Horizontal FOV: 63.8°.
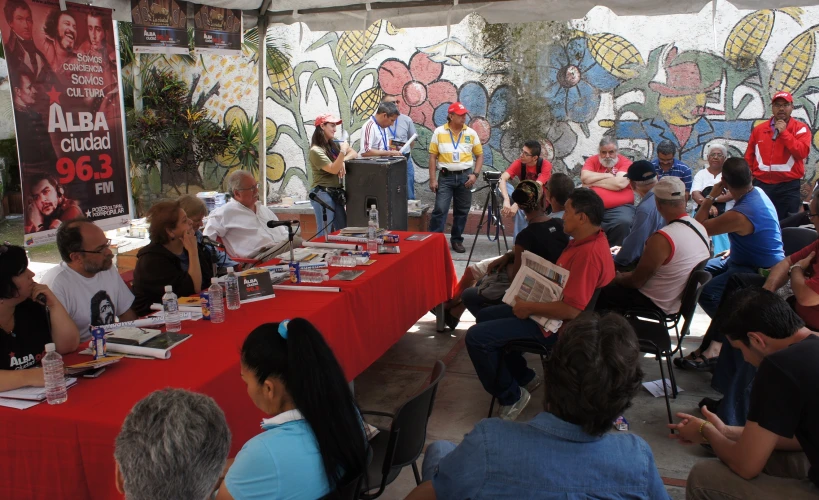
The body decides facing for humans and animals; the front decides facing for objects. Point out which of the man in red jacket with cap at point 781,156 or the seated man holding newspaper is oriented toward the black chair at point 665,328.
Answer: the man in red jacket with cap

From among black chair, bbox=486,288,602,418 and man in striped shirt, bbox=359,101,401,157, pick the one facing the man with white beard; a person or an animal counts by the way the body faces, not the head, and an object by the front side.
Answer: the man in striped shirt

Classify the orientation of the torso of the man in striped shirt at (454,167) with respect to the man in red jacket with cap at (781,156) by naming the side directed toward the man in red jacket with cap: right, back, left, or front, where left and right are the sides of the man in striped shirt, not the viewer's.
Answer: left

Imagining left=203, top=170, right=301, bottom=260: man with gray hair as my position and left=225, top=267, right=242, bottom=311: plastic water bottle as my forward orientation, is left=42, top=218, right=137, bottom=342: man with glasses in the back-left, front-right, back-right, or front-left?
front-right

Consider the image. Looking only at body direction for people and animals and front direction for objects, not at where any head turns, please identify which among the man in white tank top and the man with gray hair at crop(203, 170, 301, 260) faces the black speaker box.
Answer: the man in white tank top

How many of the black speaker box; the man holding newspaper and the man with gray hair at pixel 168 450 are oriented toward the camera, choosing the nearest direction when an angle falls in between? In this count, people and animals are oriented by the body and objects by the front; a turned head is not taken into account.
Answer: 1

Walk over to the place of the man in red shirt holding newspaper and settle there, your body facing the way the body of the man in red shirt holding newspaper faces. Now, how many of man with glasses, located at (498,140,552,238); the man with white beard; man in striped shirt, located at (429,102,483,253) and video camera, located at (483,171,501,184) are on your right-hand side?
4

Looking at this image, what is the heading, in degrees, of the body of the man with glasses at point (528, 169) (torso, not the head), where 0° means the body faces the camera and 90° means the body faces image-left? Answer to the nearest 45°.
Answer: approximately 45°

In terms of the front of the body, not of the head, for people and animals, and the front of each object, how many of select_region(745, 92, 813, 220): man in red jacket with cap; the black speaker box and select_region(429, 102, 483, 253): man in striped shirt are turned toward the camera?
3

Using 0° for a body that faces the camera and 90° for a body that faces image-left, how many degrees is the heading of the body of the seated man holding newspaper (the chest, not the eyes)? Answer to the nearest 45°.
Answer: approximately 90°

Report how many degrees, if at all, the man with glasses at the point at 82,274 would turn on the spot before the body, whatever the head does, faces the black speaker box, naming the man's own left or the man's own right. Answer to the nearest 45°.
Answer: approximately 90° to the man's own left

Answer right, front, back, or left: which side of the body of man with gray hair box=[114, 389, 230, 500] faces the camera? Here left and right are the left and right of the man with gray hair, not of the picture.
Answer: back

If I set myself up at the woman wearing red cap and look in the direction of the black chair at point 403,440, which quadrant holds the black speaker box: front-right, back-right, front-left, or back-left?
front-left

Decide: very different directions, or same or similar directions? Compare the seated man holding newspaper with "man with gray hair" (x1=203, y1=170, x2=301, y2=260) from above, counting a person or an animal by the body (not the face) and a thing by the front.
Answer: very different directions

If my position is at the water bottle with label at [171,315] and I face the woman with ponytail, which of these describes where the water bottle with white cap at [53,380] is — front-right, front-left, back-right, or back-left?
front-right

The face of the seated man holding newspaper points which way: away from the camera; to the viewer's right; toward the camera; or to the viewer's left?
to the viewer's left

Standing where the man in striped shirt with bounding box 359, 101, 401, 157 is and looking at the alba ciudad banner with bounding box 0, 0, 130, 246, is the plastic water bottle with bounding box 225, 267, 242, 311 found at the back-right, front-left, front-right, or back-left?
front-left

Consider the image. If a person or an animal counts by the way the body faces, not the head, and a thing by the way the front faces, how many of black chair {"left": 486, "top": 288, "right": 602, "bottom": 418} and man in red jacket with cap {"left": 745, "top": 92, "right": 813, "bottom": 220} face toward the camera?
1

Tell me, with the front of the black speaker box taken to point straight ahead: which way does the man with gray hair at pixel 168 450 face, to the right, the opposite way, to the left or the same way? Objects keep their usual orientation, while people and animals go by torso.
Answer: the opposite way

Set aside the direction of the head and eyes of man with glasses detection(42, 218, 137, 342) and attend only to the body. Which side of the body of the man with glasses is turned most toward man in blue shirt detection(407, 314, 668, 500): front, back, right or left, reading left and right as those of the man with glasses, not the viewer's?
front
